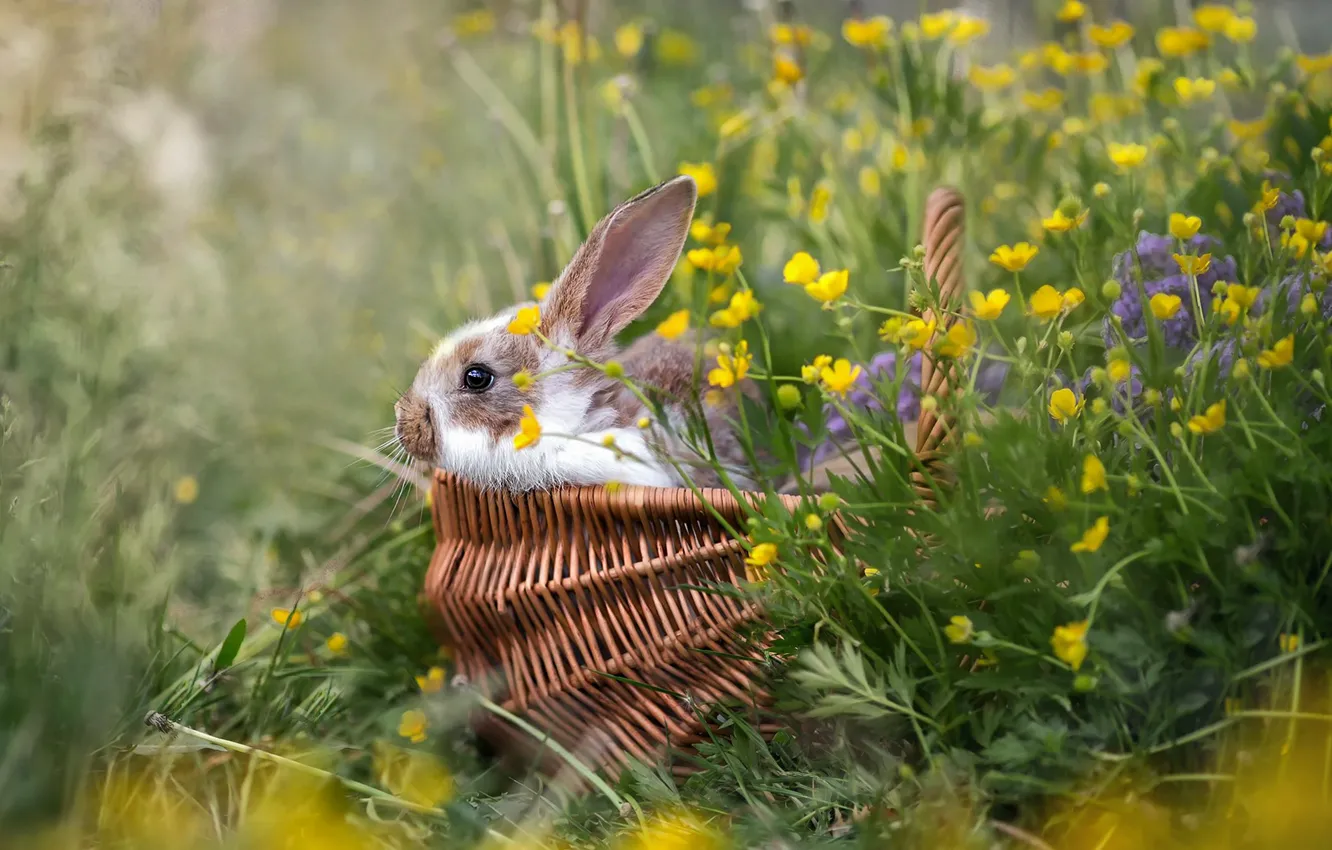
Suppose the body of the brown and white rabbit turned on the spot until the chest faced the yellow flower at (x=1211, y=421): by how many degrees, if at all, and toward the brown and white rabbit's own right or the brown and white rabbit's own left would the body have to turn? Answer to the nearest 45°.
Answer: approximately 135° to the brown and white rabbit's own left

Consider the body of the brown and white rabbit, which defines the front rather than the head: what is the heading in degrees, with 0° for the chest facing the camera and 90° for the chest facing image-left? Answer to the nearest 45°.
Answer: approximately 90°

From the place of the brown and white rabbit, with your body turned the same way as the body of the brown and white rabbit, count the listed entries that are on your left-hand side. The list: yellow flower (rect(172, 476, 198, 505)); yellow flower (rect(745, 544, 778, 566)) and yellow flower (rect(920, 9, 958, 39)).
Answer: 1
